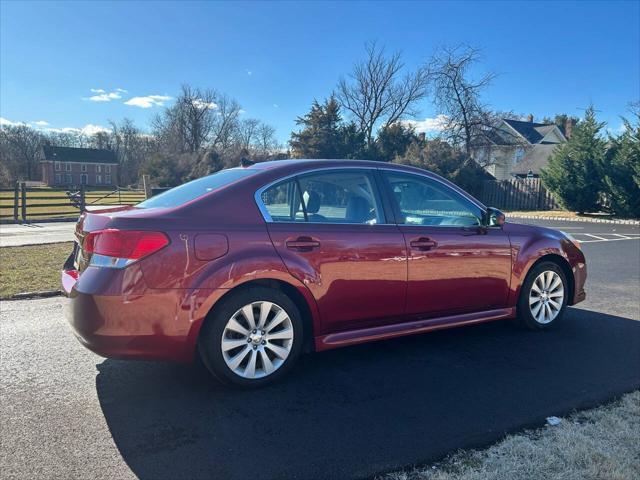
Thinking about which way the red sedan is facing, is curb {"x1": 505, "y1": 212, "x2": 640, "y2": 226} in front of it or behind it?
in front

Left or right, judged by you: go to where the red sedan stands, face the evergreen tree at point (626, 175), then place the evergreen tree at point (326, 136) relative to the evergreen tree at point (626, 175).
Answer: left

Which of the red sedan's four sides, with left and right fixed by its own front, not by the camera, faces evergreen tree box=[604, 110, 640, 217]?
front

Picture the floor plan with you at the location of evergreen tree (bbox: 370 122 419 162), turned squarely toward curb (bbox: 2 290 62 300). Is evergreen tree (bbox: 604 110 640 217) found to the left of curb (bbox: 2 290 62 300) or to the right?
left

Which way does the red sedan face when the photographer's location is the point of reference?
facing away from the viewer and to the right of the viewer

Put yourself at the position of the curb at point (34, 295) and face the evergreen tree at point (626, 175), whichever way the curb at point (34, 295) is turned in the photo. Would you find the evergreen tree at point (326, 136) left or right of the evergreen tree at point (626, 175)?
left

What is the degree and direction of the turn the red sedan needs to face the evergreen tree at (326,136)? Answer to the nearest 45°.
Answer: approximately 45° to its left

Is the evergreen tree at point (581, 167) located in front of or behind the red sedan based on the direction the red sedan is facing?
in front

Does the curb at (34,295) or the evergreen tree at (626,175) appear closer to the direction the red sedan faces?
the evergreen tree

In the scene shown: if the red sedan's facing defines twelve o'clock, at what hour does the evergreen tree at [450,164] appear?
The evergreen tree is roughly at 11 o'clock from the red sedan.

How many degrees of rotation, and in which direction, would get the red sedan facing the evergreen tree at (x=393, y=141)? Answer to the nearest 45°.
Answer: approximately 45° to its left

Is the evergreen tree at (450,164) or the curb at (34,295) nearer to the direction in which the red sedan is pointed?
the evergreen tree
